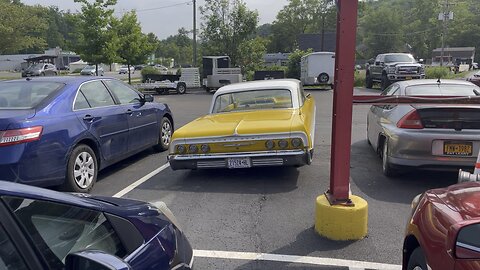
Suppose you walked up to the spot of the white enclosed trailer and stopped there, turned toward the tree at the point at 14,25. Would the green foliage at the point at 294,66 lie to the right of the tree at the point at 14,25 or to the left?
right

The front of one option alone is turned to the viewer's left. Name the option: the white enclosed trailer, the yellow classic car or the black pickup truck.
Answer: the white enclosed trailer

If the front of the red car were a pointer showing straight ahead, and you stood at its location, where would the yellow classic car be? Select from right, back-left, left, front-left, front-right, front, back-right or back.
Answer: front

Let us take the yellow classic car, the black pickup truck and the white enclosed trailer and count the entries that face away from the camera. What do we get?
1

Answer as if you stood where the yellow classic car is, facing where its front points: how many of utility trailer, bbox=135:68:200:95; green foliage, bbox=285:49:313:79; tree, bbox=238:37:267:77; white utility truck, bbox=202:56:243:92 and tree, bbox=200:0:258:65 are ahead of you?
5

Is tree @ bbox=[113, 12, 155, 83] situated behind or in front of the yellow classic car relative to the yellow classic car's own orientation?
in front

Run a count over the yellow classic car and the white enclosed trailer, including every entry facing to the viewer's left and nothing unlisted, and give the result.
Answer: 1

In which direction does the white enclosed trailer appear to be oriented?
to the viewer's left

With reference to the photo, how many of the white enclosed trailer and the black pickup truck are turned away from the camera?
0

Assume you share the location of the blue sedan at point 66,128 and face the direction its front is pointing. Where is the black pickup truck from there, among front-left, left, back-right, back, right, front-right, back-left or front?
front

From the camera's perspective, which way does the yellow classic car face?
away from the camera

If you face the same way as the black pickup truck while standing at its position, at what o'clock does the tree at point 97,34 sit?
The tree is roughly at 4 o'clock from the black pickup truck.
